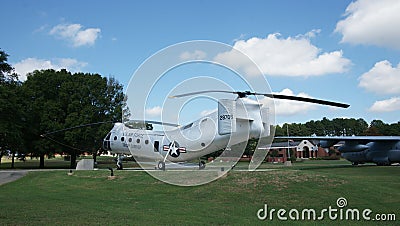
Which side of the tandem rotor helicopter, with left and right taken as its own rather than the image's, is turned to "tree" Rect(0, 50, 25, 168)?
front

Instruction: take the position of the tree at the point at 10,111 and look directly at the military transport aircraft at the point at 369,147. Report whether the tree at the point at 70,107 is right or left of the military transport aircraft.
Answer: left

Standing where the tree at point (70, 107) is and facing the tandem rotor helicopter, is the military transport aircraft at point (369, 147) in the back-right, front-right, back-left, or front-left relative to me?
front-left

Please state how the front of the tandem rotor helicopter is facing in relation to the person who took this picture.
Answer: facing away from the viewer and to the left of the viewer

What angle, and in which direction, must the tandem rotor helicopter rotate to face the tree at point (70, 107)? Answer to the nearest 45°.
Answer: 0° — it already faces it

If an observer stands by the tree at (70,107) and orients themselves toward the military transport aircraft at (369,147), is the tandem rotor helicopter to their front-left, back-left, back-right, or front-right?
front-right
